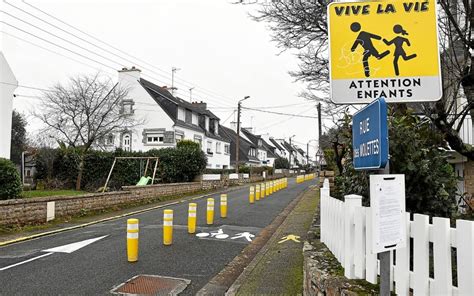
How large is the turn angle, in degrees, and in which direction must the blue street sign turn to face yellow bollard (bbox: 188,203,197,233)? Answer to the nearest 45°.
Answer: approximately 90° to its right

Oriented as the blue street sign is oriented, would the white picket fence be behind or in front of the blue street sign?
behind

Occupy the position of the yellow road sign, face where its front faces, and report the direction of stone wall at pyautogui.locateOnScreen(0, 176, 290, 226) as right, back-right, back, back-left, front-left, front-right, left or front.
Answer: back-right

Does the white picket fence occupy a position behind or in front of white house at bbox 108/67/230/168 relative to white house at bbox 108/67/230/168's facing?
in front

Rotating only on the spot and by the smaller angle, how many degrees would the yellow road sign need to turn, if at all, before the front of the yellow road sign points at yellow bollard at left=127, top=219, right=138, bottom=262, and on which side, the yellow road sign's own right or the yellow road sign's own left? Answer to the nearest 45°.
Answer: approximately 135° to the yellow road sign's own right

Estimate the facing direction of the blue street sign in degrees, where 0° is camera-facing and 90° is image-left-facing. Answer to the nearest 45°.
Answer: approximately 45°

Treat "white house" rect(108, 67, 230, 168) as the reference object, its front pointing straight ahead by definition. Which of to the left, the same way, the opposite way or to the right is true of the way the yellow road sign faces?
to the right

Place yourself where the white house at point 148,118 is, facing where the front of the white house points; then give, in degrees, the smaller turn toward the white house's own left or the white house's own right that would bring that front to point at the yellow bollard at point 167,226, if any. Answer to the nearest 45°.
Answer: approximately 45° to the white house's own right
